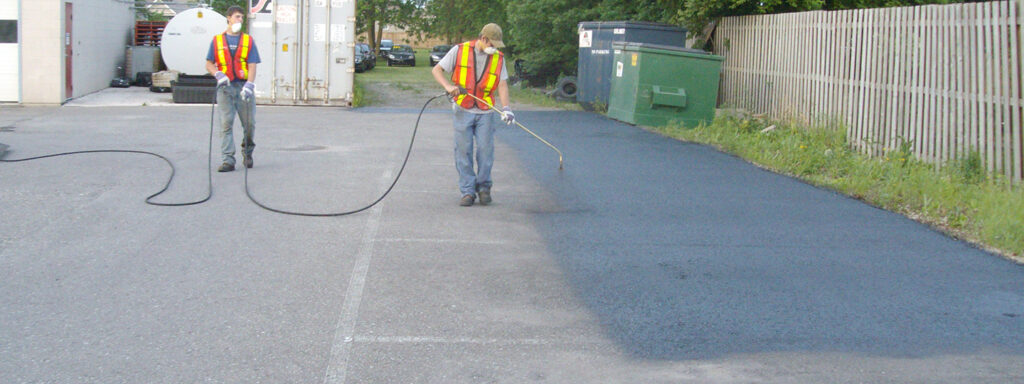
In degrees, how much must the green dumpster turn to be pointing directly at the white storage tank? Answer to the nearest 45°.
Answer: approximately 45° to its right

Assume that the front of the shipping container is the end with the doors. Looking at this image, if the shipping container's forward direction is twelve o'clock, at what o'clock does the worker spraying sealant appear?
The worker spraying sealant is roughly at 12 o'clock from the shipping container.

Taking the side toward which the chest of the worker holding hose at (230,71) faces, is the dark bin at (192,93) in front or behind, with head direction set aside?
behind

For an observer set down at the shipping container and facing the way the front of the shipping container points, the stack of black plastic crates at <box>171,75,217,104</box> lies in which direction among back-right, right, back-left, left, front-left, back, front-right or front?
right

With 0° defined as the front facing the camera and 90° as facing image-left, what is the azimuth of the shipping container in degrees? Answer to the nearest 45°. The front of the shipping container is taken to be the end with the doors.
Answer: approximately 0°
